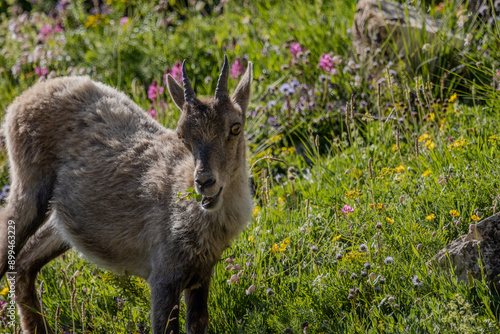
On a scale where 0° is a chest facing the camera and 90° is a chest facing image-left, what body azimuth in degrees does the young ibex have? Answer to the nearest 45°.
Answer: approximately 315°

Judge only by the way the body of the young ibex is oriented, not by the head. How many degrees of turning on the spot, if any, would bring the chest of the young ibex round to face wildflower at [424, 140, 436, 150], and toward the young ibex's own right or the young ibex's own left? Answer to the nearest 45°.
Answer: approximately 45° to the young ibex's own left

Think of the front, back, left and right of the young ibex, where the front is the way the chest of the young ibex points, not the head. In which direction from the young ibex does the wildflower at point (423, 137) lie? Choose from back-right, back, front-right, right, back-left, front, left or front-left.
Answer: front-left

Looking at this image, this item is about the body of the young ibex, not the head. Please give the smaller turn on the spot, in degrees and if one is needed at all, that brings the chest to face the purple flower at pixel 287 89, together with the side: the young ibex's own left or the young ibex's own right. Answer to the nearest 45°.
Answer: approximately 90° to the young ibex's own left

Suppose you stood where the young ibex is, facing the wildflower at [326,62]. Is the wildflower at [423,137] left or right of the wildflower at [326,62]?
right

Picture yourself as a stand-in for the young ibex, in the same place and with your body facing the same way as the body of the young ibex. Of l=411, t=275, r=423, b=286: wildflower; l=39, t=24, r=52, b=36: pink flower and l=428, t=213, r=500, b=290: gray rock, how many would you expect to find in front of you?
2

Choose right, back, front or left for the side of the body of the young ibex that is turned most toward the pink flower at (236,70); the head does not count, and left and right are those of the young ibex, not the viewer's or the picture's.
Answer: left

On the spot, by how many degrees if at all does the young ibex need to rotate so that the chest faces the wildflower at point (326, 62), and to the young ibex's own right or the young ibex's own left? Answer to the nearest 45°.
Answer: approximately 90° to the young ibex's own left

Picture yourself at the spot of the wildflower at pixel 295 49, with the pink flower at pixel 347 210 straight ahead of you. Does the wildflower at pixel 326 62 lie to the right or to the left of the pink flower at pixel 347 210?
left

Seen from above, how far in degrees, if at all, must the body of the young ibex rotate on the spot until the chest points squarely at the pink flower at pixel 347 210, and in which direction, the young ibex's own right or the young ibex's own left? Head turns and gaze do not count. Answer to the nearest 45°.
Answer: approximately 45° to the young ibex's own left

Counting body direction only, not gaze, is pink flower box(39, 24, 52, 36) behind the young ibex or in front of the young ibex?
behind

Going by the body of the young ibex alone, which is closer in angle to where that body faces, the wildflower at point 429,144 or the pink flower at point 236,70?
the wildflower

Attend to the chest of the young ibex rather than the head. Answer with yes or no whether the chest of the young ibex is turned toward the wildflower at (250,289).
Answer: yes

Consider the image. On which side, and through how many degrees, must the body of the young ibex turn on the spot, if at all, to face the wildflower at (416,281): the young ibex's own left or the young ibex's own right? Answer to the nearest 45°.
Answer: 0° — it already faces it
